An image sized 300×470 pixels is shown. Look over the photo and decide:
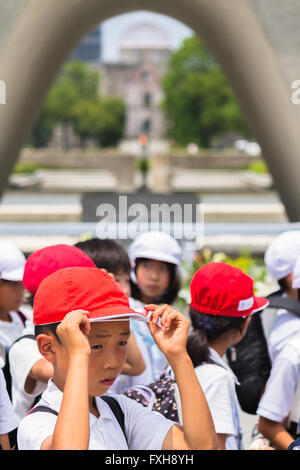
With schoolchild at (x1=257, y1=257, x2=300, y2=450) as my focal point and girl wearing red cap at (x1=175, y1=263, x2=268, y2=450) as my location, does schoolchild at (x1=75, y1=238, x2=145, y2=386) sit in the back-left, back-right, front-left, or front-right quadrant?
back-left

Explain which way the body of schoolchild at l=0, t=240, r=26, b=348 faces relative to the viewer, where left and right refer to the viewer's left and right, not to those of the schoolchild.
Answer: facing the viewer and to the right of the viewer

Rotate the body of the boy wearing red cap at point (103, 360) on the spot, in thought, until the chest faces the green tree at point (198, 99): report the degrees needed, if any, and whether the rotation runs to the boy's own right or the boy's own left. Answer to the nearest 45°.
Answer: approximately 135° to the boy's own left

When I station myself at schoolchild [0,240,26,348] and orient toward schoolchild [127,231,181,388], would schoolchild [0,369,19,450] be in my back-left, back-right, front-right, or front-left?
back-right

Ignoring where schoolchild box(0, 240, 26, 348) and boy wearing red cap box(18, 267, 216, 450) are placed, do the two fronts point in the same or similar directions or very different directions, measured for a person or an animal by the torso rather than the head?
same or similar directions

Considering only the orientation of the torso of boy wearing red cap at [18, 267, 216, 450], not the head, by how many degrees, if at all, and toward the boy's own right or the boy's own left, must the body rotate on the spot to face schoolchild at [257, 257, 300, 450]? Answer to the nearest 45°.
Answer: approximately 90° to the boy's own left

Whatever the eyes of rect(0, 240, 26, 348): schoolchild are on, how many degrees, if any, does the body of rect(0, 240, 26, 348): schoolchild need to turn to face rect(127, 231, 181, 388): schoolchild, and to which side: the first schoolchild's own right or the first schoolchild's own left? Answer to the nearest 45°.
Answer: approximately 90° to the first schoolchild's own left

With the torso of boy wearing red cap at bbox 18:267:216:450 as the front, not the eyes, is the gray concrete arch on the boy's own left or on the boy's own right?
on the boy's own left

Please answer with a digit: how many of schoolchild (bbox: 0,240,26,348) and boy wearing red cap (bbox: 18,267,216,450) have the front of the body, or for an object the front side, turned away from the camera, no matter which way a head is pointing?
0

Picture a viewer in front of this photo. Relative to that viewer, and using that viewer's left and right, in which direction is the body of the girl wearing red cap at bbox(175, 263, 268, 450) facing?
facing away from the viewer and to the right of the viewer
